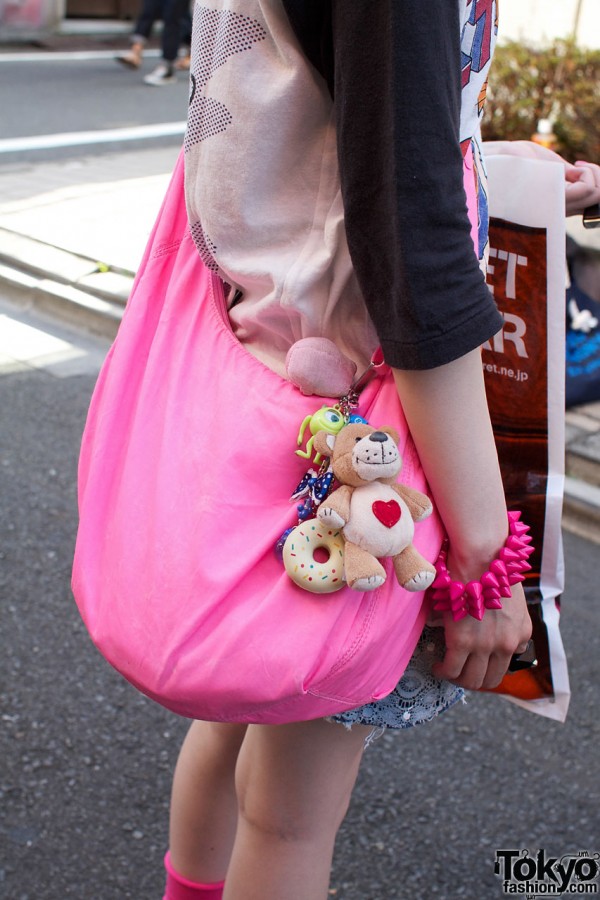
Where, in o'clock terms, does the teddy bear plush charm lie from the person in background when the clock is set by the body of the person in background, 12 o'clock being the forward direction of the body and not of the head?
The teddy bear plush charm is roughly at 9 o'clock from the person in background.

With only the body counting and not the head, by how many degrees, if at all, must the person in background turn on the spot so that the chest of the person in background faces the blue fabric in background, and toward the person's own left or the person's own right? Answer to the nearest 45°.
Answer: approximately 90° to the person's own left

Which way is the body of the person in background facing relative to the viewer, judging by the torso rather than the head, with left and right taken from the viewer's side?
facing to the left of the viewer

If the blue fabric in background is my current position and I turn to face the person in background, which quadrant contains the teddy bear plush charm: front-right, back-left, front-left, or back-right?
back-left
